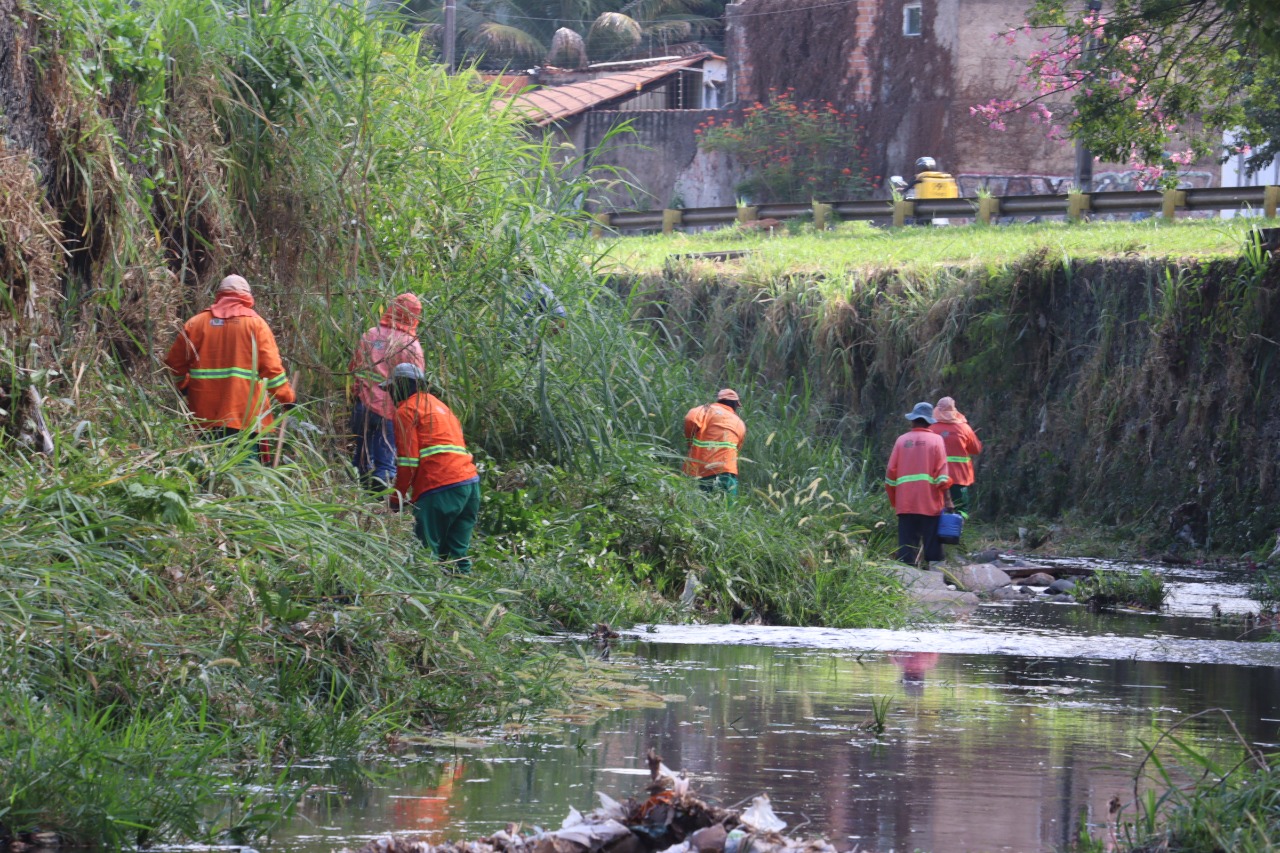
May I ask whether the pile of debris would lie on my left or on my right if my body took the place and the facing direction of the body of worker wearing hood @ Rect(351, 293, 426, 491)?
on my right

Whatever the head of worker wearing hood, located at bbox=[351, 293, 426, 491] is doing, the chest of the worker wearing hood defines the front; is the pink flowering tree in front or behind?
in front

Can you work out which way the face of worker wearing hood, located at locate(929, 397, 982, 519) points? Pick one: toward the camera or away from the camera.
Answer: away from the camera

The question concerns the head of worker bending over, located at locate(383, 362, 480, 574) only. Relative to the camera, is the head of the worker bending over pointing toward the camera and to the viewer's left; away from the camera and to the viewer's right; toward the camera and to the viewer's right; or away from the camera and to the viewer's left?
away from the camera and to the viewer's left

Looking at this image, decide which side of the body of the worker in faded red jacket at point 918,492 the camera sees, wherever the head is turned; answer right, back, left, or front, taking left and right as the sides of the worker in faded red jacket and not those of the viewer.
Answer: back

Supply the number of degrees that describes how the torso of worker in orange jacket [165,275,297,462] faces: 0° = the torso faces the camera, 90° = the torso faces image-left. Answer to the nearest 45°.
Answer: approximately 180°

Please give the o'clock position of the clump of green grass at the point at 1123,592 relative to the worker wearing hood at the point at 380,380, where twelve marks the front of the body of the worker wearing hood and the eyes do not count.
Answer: The clump of green grass is roughly at 1 o'clock from the worker wearing hood.

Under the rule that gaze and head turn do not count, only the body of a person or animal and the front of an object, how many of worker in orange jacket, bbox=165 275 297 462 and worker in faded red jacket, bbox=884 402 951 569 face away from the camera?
2

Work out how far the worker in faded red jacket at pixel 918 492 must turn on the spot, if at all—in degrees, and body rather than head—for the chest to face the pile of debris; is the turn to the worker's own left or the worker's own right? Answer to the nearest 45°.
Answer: approximately 180°

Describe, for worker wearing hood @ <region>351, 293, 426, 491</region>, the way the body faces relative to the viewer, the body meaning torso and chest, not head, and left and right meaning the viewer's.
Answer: facing away from the viewer and to the right of the viewer

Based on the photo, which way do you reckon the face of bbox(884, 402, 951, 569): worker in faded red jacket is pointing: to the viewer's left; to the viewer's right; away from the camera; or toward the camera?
away from the camera

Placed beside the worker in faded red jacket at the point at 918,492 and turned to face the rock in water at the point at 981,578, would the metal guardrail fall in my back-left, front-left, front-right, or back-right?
back-left

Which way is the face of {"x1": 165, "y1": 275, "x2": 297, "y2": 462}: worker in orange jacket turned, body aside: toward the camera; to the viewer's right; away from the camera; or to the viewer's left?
away from the camera
